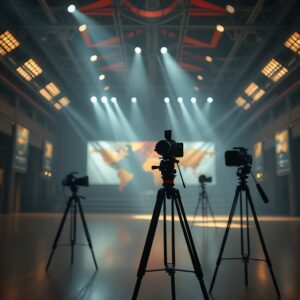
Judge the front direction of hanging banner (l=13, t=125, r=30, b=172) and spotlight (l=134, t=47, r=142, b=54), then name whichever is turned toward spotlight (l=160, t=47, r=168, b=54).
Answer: the hanging banner

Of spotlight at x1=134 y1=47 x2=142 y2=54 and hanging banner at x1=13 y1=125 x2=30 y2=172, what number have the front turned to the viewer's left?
0

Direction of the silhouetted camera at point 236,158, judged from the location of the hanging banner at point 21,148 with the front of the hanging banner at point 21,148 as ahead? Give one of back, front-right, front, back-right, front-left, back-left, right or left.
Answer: front-right

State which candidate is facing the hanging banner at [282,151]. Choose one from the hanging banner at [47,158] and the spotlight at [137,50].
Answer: the hanging banner at [47,158]

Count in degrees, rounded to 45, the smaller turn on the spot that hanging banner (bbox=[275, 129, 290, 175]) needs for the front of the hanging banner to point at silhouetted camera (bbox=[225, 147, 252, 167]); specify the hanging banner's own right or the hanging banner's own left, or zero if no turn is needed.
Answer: approximately 45° to the hanging banner's own left

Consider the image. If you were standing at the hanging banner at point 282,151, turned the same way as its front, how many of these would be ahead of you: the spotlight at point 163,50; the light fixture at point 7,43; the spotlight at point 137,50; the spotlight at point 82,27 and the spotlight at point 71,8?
5

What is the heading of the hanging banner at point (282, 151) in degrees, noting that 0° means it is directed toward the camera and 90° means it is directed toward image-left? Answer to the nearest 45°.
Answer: approximately 45°

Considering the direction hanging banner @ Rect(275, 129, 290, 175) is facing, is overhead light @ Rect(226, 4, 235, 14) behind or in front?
in front

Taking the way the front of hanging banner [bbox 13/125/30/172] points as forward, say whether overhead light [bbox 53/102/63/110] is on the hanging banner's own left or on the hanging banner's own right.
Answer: on the hanging banner's own left

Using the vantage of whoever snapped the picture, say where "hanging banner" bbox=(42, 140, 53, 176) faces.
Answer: facing the viewer and to the right of the viewer

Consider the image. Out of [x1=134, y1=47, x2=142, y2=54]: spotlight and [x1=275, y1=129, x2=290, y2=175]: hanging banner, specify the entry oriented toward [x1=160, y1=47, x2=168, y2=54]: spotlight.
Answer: the hanging banner
